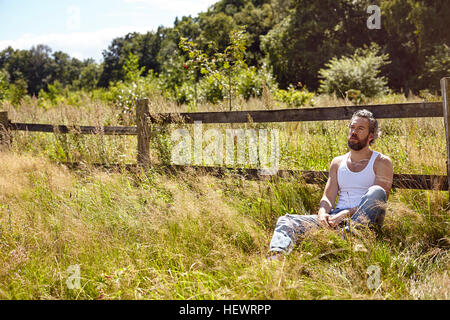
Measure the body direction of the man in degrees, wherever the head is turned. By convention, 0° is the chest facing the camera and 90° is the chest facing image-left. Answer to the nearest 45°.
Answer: approximately 45°

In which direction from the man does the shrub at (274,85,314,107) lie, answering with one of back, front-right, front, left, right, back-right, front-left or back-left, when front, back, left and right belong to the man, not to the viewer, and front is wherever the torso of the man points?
back-right

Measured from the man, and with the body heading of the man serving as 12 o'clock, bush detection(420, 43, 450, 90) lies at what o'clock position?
The bush is roughly at 5 o'clock from the man.
